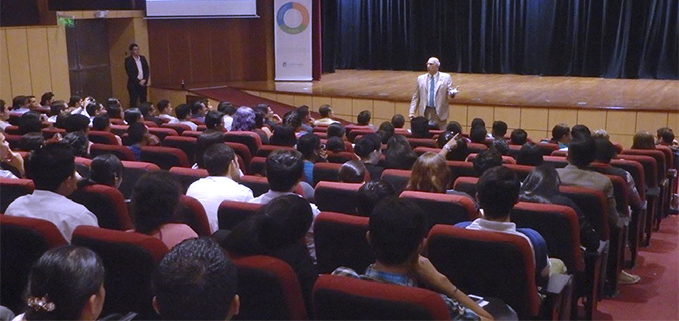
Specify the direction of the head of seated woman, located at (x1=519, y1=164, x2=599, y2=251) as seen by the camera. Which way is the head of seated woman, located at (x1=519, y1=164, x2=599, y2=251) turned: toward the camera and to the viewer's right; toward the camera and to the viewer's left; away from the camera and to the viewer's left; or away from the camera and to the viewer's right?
away from the camera and to the viewer's left

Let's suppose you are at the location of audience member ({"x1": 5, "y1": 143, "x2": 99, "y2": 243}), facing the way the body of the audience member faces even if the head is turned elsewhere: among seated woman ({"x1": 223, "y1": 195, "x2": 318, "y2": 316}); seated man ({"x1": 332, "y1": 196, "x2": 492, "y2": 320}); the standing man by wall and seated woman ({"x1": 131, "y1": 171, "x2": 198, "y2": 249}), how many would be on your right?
3

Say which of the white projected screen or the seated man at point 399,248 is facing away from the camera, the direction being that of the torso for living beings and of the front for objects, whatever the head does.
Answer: the seated man

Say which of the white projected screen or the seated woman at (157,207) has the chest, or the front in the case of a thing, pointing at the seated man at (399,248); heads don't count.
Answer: the white projected screen

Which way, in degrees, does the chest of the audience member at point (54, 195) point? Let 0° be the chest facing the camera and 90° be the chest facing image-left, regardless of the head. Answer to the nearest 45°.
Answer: approximately 225°

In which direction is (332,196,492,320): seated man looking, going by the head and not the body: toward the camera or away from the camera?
away from the camera

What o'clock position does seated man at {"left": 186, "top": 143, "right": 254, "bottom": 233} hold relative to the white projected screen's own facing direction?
The seated man is roughly at 12 o'clock from the white projected screen.

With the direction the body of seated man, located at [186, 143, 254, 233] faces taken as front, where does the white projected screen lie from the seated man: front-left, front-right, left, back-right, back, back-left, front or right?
front-left

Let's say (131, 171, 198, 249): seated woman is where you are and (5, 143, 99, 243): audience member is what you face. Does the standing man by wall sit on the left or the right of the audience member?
right

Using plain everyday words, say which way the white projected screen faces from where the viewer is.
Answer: facing the viewer

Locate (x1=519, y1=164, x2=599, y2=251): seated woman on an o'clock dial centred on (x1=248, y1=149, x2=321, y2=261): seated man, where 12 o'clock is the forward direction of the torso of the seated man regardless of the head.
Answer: The seated woman is roughly at 3 o'clock from the seated man.

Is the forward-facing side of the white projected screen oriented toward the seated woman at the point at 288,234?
yes

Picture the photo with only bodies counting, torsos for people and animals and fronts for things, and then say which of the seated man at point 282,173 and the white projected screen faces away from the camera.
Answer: the seated man

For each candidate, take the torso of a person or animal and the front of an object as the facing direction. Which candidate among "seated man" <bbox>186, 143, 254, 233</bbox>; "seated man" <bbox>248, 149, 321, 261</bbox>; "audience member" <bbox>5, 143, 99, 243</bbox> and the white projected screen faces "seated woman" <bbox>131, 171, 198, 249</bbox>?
the white projected screen

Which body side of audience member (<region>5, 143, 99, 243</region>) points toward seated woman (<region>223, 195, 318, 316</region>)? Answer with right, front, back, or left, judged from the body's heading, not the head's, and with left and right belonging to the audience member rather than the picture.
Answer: right

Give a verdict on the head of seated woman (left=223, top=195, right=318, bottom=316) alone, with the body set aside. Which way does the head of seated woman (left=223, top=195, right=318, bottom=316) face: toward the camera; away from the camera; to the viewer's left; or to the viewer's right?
away from the camera

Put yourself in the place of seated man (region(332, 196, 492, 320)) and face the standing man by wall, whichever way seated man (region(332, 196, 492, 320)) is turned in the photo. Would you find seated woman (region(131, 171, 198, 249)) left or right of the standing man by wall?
left

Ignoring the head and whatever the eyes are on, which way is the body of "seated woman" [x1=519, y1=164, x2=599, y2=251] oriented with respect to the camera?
away from the camera
